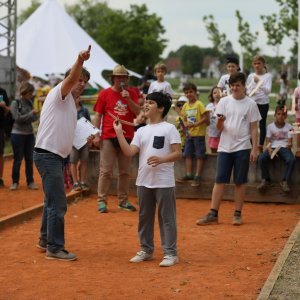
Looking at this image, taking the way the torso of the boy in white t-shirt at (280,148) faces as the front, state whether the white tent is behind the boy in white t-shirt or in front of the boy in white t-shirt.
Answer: behind

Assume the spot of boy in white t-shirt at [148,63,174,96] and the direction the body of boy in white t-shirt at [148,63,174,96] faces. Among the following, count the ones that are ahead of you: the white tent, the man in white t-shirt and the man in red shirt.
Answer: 2

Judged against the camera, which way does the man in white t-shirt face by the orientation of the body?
to the viewer's right

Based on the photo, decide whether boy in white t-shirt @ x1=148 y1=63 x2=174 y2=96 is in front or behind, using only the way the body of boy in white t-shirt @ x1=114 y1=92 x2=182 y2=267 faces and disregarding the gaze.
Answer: behind

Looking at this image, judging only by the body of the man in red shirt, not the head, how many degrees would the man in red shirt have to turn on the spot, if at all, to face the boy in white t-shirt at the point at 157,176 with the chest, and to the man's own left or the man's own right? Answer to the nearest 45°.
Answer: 0° — they already face them

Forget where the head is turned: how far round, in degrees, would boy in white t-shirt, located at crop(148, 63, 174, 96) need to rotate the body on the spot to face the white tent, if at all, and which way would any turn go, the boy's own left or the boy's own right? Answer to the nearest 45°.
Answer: approximately 180°

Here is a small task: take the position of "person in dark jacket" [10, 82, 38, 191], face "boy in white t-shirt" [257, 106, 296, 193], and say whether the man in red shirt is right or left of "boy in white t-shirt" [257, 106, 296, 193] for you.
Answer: right

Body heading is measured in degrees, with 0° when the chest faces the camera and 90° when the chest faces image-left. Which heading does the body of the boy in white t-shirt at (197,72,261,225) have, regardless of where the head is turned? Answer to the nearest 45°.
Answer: approximately 0°

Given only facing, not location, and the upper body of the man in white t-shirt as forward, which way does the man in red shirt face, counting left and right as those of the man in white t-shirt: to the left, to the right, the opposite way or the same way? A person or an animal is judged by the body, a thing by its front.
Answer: to the right

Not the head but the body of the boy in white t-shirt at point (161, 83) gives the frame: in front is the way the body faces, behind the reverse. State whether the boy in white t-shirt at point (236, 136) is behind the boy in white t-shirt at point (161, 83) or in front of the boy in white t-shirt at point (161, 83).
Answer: in front

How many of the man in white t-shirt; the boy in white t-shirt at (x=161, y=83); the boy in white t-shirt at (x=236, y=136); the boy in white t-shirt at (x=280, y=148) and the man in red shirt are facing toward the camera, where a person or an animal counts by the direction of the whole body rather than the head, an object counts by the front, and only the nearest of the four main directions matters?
4
